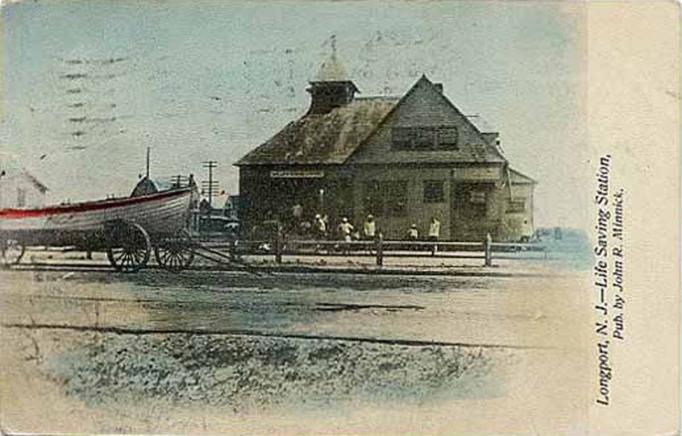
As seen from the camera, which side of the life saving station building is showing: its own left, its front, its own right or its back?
front
